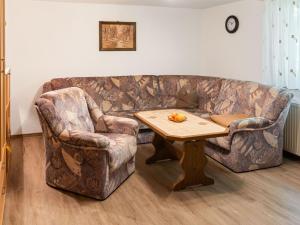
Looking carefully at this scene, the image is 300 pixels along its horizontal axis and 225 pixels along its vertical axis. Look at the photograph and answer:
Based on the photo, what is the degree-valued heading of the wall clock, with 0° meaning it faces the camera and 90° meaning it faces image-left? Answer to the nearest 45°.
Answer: approximately 45°

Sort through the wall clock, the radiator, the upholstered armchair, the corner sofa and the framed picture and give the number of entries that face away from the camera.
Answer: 0

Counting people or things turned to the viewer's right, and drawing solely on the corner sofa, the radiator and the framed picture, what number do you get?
0

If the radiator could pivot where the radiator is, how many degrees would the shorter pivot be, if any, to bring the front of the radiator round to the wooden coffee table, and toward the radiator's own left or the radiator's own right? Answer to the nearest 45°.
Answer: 0° — it already faces it

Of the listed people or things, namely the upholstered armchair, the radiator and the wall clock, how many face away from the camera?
0

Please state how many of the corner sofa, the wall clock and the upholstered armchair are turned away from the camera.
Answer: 0

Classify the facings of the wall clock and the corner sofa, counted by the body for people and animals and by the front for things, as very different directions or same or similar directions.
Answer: same or similar directions

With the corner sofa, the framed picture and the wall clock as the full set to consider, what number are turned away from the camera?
0

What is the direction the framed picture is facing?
toward the camera

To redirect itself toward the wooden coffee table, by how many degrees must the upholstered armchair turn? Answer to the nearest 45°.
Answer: approximately 45° to its left

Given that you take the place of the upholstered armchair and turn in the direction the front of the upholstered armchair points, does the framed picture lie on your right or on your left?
on your left

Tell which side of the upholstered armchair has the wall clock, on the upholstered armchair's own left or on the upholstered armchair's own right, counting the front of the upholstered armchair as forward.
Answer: on the upholstered armchair's own left
